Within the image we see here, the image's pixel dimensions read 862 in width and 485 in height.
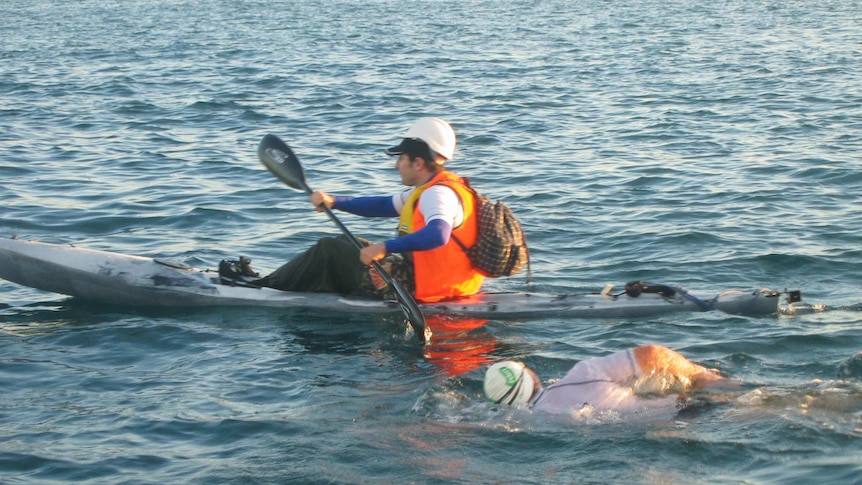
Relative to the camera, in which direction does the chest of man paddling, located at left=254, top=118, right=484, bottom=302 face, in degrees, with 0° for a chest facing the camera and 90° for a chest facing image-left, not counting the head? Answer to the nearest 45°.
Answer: approximately 90°

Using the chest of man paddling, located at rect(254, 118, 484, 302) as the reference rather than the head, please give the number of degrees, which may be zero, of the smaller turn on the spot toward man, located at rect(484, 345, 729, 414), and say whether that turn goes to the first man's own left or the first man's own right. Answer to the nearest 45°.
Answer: approximately 90° to the first man's own left

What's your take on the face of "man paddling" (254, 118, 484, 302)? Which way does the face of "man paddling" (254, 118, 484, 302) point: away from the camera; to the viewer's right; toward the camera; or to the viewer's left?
to the viewer's left

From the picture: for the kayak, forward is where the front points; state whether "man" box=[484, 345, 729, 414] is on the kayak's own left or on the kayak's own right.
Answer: on the kayak's own left

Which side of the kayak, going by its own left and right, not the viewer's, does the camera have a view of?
left
